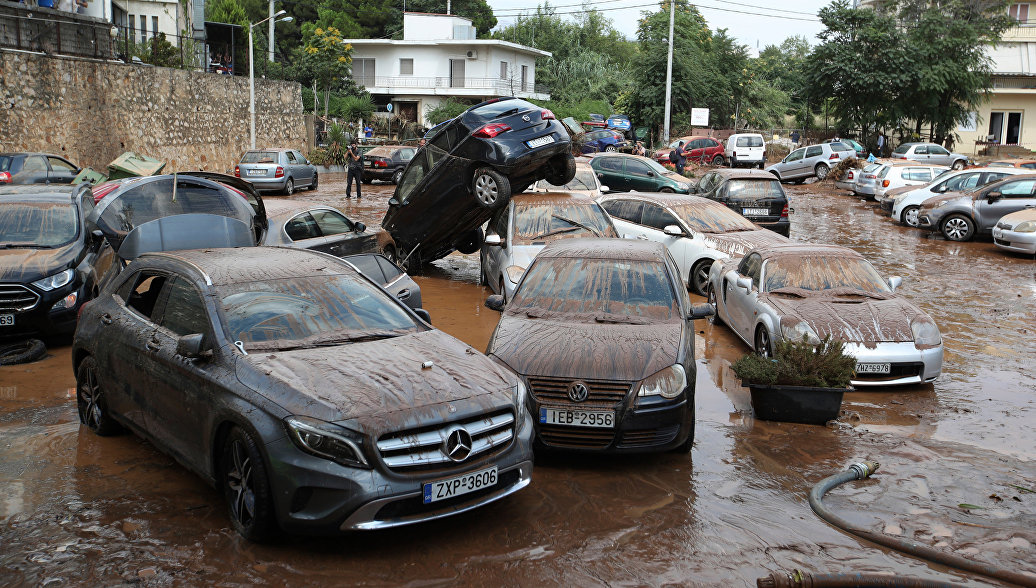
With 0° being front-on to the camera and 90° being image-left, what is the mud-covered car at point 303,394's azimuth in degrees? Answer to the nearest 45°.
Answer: approximately 315°

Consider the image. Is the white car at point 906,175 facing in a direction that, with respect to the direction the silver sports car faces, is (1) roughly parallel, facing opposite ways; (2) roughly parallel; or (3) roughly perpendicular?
roughly perpendicular

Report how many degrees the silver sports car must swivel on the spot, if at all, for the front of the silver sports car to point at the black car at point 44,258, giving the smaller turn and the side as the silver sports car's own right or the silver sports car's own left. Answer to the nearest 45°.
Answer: approximately 135° to the silver sports car's own right

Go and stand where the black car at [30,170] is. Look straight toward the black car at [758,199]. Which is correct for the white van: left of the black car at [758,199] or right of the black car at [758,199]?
left

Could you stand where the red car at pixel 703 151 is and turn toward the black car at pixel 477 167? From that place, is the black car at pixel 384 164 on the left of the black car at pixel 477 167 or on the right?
right

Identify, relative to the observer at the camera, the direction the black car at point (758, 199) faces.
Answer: facing away from the viewer and to the left of the viewer

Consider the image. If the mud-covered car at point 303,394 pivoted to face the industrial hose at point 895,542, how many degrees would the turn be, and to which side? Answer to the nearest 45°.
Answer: approximately 45° to its left

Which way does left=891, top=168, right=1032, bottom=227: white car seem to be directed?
to the viewer's left

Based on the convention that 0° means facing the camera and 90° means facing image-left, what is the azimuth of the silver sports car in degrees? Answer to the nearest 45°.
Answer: approximately 315°

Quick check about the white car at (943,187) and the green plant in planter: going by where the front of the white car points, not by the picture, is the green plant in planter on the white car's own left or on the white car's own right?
on the white car's own left
